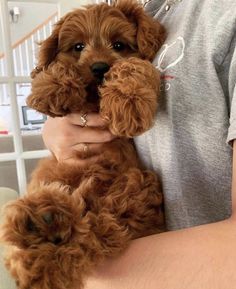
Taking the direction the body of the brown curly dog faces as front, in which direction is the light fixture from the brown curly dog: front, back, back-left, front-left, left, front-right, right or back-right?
back

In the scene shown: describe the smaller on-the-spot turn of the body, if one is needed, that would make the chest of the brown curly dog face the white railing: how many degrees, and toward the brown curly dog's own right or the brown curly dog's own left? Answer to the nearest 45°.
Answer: approximately 180°

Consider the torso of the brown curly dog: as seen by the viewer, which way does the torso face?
toward the camera
